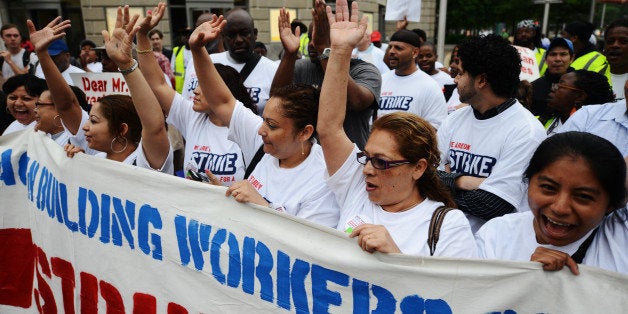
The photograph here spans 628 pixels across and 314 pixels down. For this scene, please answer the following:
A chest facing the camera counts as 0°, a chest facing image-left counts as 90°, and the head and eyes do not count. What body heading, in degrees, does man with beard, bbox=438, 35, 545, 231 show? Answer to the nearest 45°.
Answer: approximately 45°

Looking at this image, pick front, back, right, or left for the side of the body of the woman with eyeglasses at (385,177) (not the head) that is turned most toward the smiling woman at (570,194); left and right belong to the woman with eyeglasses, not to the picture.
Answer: left

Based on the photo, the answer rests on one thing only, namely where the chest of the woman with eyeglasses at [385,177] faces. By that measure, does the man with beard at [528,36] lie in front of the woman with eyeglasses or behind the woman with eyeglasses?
behind

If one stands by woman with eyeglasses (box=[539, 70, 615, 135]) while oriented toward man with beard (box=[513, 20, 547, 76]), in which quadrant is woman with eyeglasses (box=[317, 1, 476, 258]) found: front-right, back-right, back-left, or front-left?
back-left

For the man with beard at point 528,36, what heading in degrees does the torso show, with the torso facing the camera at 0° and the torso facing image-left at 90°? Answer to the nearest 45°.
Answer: approximately 45°
